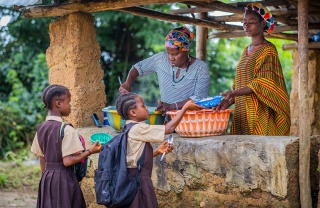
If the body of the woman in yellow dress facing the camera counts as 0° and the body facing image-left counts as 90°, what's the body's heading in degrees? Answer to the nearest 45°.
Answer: approximately 45°

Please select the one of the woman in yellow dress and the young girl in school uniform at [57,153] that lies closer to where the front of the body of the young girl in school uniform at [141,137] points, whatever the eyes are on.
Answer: the woman in yellow dress

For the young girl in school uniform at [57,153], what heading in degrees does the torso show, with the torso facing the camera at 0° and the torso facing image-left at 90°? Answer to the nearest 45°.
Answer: approximately 225°

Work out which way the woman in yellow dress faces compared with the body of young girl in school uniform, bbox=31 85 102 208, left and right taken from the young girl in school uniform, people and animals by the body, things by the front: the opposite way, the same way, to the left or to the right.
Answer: the opposite way

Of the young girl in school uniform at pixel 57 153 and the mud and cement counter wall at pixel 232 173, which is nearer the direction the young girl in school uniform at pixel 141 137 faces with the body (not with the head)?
the mud and cement counter wall

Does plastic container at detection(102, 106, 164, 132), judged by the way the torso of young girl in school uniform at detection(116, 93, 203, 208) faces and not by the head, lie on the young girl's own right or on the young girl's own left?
on the young girl's own left

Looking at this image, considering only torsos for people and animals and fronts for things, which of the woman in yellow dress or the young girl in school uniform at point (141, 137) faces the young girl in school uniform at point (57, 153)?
the woman in yellow dress

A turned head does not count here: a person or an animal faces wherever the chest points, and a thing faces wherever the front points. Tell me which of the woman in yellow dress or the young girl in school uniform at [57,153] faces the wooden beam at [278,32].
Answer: the young girl in school uniform

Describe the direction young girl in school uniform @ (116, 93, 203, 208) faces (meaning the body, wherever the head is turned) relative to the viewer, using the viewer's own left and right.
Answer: facing to the right of the viewer
